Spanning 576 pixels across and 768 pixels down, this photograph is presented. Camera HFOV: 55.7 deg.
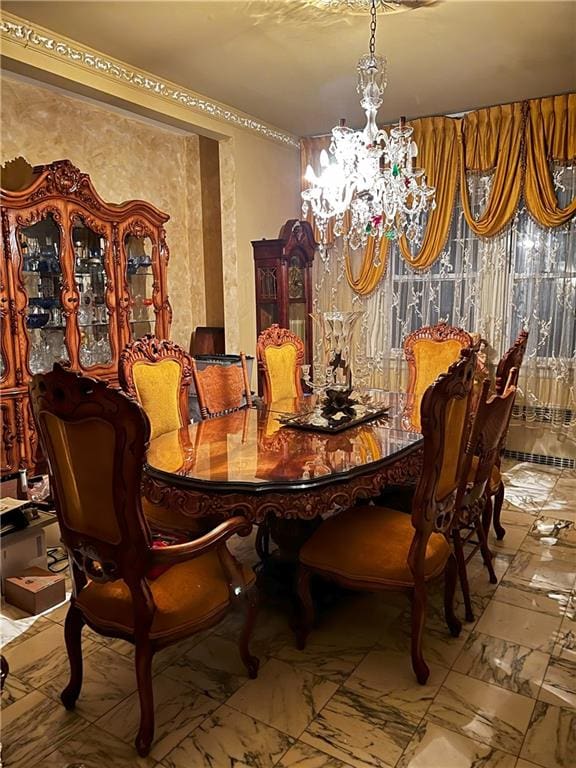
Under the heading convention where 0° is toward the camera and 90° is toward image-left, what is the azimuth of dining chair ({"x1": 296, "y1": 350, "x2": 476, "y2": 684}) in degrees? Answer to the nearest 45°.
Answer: approximately 135°

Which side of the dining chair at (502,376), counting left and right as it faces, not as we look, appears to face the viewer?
left

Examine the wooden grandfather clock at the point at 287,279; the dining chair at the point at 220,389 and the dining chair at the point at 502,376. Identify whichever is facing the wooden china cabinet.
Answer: the dining chair at the point at 502,376

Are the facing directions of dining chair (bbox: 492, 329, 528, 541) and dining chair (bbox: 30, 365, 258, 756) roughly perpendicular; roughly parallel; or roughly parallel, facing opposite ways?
roughly perpendicular

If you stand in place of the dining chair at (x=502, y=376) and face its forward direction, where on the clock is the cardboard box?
The cardboard box is roughly at 11 o'clock from the dining chair.

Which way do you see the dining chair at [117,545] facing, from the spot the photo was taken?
facing away from the viewer and to the right of the viewer

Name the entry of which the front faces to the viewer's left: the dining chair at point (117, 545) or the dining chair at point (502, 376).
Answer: the dining chair at point (502, 376)

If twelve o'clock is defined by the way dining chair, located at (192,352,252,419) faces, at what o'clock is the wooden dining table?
The wooden dining table is roughly at 1 o'clock from the dining chair.

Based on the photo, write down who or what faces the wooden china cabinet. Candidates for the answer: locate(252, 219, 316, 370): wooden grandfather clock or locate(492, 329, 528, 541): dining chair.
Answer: the dining chair

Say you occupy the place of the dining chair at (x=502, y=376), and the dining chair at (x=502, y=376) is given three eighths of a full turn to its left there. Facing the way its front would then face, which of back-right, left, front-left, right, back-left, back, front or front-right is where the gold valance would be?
back-left

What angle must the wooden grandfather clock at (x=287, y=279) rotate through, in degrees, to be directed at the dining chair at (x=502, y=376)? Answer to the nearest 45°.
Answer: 0° — it already faces it
